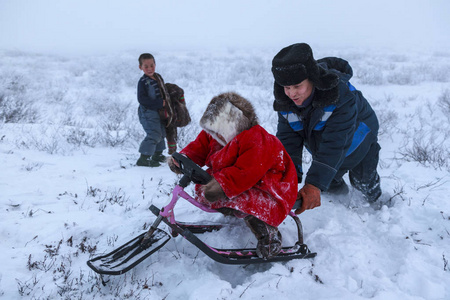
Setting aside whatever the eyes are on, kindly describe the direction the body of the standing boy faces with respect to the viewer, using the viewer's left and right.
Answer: facing the viewer and to the right of the viewer

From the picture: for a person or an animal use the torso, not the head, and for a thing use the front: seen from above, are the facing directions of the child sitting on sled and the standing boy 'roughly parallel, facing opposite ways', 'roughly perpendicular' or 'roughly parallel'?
roughly perpendicular

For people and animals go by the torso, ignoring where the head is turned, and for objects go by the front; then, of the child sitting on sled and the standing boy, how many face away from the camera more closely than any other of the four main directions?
0

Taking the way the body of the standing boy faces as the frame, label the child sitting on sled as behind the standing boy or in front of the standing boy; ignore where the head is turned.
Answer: in front

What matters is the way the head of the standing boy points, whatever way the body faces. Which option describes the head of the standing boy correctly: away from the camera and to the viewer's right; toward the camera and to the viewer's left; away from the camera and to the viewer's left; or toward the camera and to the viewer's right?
toward the camera and to the viewer's right

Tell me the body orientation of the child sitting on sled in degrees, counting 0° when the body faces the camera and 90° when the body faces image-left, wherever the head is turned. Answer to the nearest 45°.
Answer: approximately 45°
